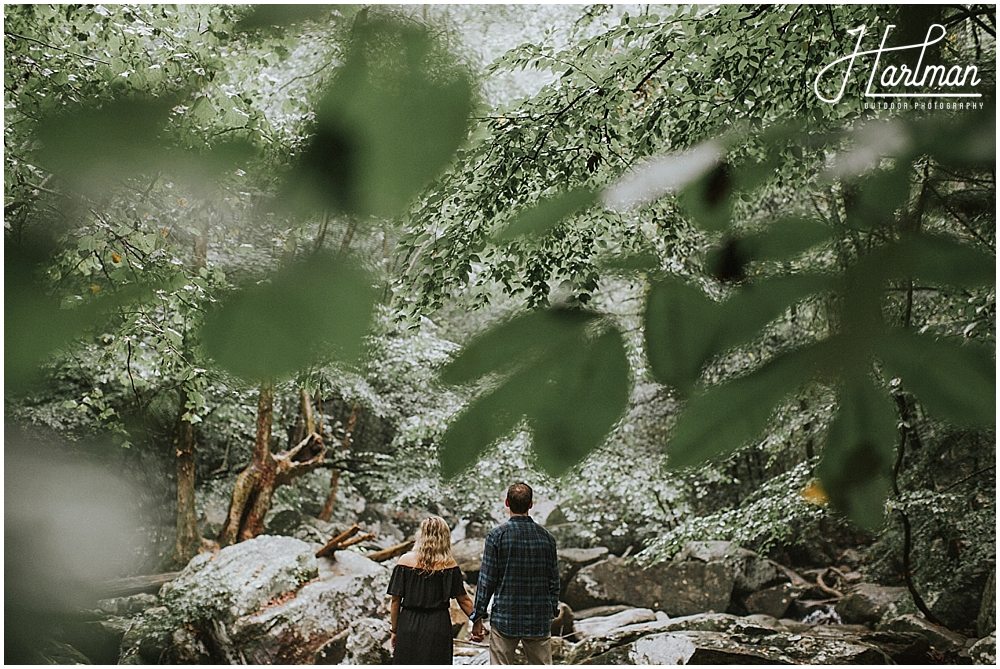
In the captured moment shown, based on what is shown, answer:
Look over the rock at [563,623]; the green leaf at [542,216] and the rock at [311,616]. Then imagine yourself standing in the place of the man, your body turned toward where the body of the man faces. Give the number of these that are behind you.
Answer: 1

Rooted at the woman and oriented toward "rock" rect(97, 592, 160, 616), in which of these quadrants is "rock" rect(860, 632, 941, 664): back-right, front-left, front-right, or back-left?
back-right

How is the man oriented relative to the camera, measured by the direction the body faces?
away from the camera

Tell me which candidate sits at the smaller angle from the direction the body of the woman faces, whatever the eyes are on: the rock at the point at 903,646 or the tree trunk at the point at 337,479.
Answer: the tree trunk

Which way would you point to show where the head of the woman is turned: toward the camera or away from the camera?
away from the camera

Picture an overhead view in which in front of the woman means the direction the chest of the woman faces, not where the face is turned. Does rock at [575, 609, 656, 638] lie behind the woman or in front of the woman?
in front

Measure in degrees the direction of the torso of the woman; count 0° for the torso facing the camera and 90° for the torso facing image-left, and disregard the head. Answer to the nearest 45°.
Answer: approximately 180°

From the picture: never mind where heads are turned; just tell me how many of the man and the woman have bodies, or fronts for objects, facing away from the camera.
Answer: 2

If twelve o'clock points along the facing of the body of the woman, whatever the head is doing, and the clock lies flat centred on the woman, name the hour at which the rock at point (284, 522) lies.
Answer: The rock is roughly at 11 o'clock from the woman.

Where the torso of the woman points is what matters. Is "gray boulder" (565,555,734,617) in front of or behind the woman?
in front

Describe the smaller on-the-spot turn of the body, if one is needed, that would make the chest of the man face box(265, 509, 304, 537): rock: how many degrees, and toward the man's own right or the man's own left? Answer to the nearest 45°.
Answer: approximately 45° to the man's own left
